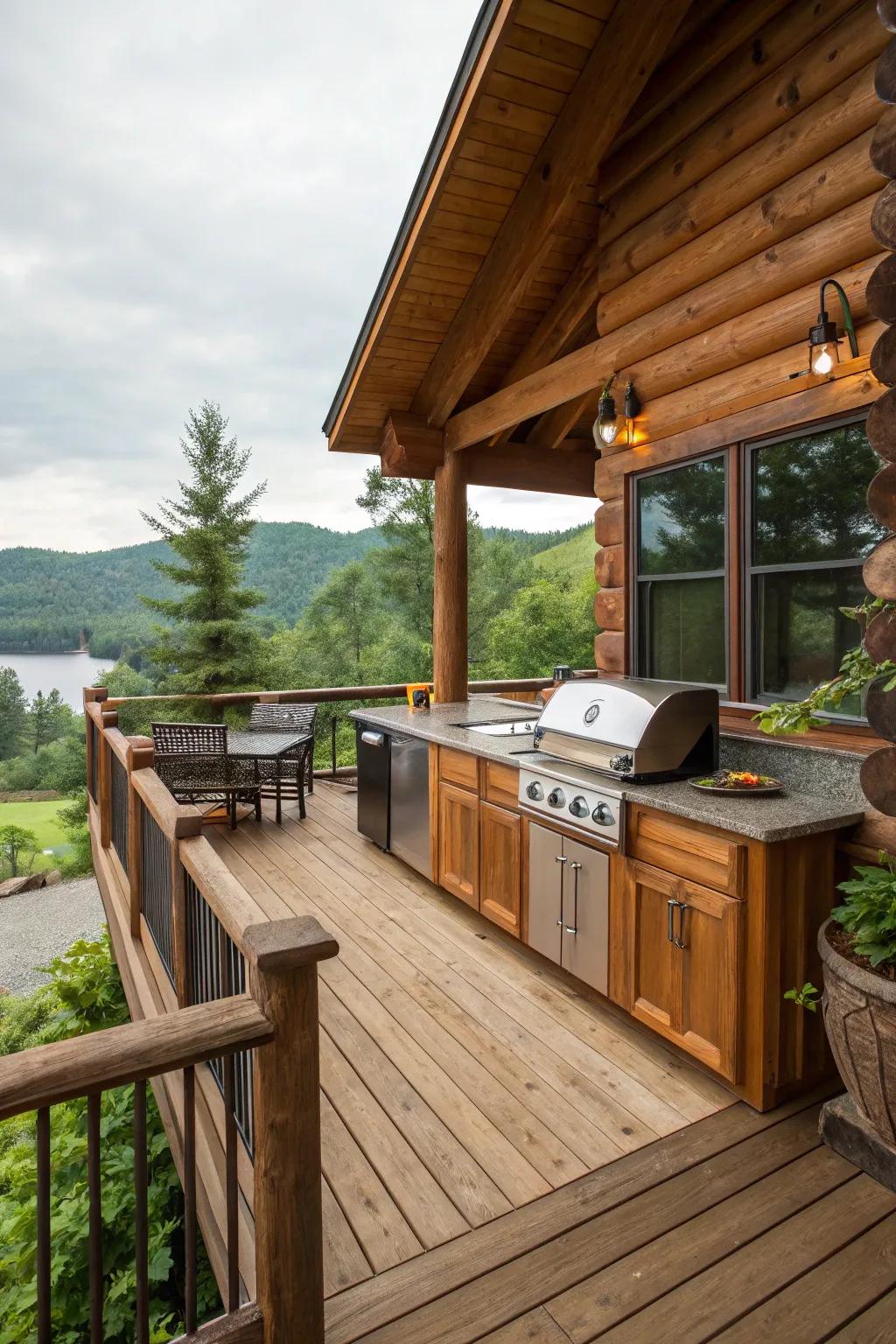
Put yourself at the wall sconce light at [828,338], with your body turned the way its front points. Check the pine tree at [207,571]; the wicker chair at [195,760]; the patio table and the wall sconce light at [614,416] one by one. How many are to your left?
0

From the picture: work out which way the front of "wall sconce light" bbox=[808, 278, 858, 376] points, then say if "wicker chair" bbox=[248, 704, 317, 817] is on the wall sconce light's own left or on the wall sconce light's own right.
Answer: on the wall sconce light's own right

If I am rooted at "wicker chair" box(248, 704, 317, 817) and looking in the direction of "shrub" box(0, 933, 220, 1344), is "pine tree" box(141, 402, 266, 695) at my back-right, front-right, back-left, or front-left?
back-right

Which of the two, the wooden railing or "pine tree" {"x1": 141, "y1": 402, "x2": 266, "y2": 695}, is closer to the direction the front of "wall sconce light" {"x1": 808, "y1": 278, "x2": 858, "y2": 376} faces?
the wooden railing

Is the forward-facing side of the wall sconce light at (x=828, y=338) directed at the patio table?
no

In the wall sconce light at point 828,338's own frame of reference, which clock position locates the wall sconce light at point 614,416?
the wall sconce light at point 614,416 is roughly at 3 o'clock from the wall sconce light at point 828,338.

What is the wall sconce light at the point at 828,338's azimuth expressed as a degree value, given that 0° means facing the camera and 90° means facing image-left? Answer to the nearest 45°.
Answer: approximately 45°
